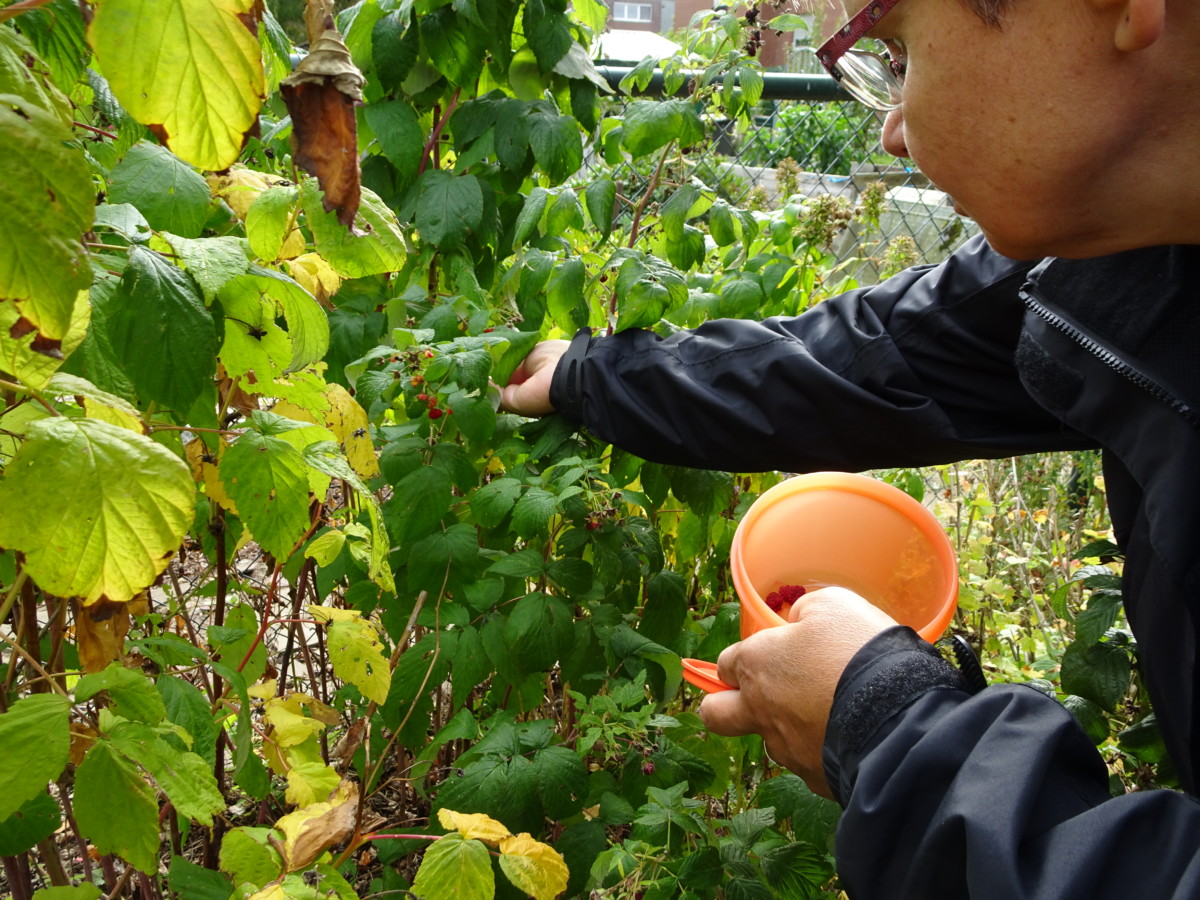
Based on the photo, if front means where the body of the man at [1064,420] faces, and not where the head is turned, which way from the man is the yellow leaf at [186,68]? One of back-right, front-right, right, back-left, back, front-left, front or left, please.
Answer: front-left

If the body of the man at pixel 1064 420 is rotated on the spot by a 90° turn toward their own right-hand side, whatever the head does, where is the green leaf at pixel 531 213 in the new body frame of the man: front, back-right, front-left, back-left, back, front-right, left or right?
front-left

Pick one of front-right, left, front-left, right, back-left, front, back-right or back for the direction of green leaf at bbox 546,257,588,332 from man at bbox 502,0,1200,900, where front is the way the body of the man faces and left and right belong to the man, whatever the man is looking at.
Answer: front-right

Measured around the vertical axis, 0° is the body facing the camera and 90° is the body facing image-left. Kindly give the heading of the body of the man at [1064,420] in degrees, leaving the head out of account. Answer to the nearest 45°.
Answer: approximately 90°

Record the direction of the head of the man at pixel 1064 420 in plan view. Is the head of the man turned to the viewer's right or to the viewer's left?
to the viewer's left

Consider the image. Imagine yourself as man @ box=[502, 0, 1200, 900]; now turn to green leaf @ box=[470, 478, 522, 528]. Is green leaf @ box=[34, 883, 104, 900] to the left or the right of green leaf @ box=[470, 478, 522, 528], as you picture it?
left

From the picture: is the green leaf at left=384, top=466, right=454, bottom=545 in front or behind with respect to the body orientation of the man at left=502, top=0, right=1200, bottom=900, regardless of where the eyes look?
in front

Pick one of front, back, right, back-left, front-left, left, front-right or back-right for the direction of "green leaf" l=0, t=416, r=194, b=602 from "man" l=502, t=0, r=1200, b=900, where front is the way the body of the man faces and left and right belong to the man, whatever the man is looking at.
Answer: front-left
